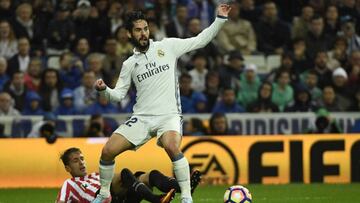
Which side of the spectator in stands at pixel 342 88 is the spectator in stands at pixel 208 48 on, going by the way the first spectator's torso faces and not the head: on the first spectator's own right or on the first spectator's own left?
on the first spectator's own right

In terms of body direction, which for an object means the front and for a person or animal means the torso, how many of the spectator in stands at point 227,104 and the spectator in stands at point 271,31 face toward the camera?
2

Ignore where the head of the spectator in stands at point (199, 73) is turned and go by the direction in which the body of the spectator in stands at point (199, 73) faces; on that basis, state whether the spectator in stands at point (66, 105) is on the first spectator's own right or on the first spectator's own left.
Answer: on the first spectator's own right

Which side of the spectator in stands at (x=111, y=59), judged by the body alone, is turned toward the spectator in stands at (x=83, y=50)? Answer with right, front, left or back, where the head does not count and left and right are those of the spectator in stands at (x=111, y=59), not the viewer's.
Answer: right

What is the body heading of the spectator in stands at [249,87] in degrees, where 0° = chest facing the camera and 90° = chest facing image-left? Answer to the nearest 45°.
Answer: approximately 0°

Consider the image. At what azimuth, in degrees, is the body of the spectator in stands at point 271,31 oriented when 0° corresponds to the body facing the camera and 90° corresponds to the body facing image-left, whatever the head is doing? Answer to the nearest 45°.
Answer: approximately 0°
